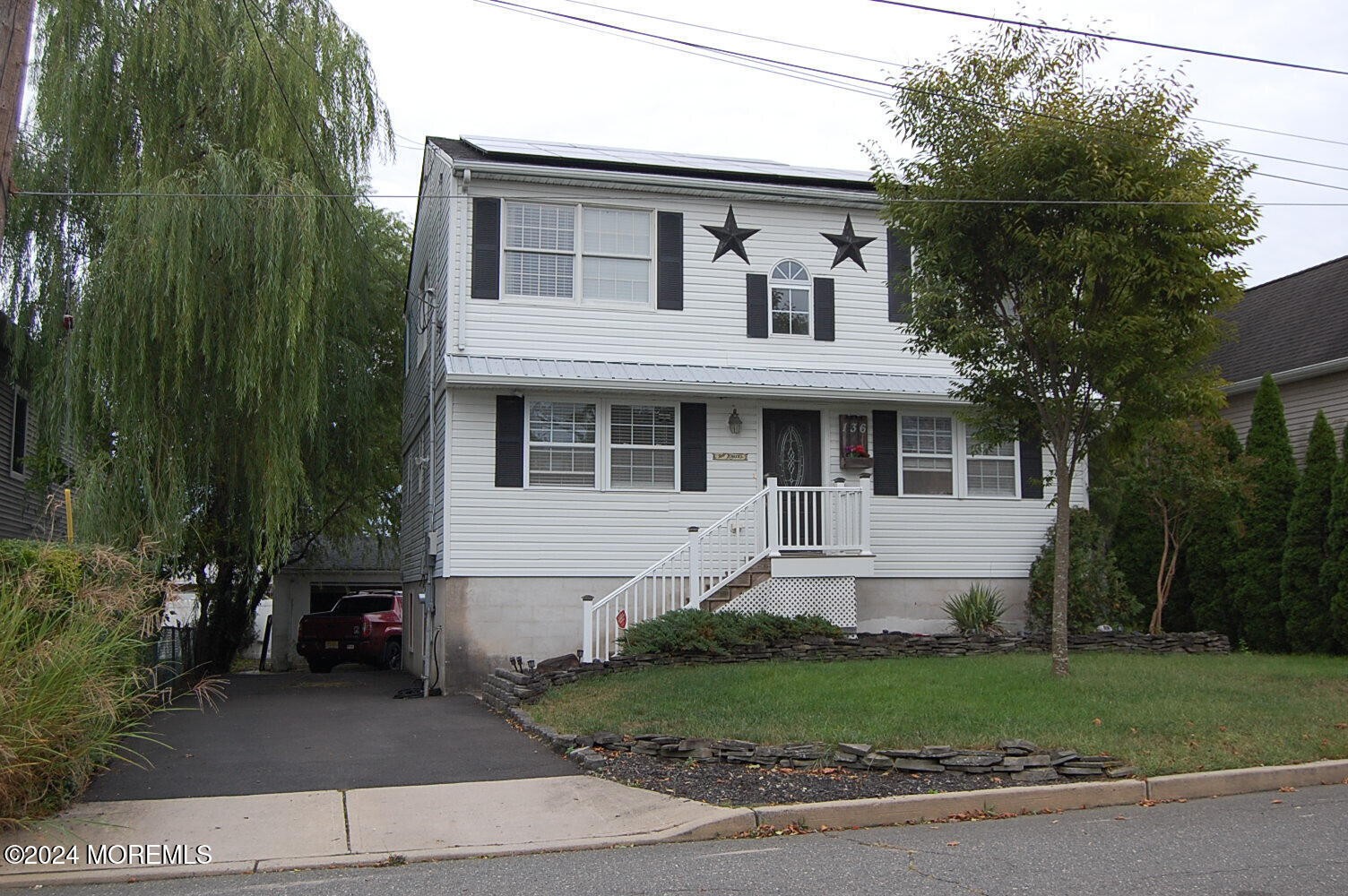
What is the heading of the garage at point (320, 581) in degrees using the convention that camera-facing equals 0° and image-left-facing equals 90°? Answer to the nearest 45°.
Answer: approximately 0°

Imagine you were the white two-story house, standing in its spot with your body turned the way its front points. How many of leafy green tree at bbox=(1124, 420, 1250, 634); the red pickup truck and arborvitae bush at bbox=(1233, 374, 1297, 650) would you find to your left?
2

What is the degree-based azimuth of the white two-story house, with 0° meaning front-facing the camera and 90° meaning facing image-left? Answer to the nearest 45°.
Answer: approximately 0°

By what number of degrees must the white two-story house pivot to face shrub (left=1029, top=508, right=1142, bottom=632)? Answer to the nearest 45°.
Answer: approximately 90° to its left

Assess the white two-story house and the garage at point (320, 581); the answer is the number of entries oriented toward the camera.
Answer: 2
